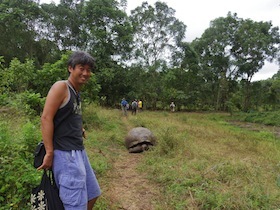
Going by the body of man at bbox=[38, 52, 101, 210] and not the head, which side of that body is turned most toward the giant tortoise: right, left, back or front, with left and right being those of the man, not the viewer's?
left

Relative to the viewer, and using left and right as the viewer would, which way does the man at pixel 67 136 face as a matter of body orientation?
facing the viewer and to the right of the viewer

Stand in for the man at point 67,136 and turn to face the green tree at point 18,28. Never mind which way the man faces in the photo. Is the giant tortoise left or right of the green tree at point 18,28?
right

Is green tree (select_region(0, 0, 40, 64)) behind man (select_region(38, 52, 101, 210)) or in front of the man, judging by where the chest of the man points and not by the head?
behind
